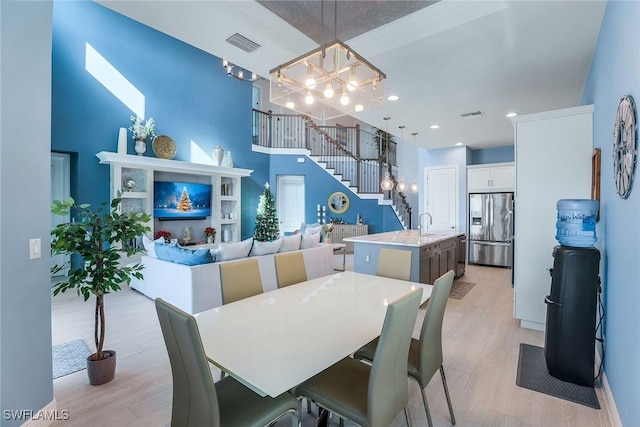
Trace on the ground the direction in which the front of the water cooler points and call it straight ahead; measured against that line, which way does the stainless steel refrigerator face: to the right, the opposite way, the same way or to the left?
to the left

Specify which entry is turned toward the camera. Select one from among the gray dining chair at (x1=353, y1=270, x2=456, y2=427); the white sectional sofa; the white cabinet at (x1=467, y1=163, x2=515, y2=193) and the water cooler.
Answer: the white cabinet

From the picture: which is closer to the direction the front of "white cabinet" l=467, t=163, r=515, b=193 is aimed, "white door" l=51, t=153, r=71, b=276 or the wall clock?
the wall clock

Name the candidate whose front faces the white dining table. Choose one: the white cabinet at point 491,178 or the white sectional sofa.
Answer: the white cabinet

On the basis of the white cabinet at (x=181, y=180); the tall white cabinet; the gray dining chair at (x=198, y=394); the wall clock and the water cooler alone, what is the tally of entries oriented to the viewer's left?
3

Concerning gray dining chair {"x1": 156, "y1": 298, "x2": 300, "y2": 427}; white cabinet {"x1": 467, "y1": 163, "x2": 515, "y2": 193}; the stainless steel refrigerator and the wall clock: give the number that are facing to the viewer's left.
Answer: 1

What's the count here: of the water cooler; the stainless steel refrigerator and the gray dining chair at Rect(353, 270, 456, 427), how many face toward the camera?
1

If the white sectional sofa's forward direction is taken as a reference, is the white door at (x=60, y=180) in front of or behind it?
in front

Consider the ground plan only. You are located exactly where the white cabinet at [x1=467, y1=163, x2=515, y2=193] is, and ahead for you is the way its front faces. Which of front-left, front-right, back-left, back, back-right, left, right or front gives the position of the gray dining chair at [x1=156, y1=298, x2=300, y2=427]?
front

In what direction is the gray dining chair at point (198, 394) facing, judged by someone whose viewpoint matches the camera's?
facing away from the viewer and to the right of the viewer

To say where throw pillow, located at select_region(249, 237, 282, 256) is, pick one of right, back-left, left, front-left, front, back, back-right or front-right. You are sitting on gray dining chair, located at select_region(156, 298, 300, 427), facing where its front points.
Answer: front-left

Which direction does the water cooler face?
to the viewer's left

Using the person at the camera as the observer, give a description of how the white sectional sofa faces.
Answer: facing away from the viewer and to the left of the viewer

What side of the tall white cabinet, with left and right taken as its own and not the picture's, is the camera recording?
left

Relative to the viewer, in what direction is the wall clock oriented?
to the viewer's left
